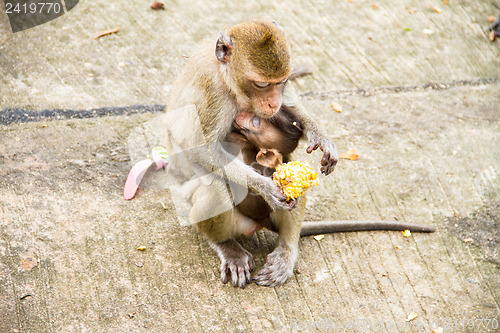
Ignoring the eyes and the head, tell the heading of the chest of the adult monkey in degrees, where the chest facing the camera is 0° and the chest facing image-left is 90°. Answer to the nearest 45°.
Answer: approximately 315°

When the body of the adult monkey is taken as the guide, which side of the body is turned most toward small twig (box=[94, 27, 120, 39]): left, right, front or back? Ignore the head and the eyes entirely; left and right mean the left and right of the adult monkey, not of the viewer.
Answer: back
